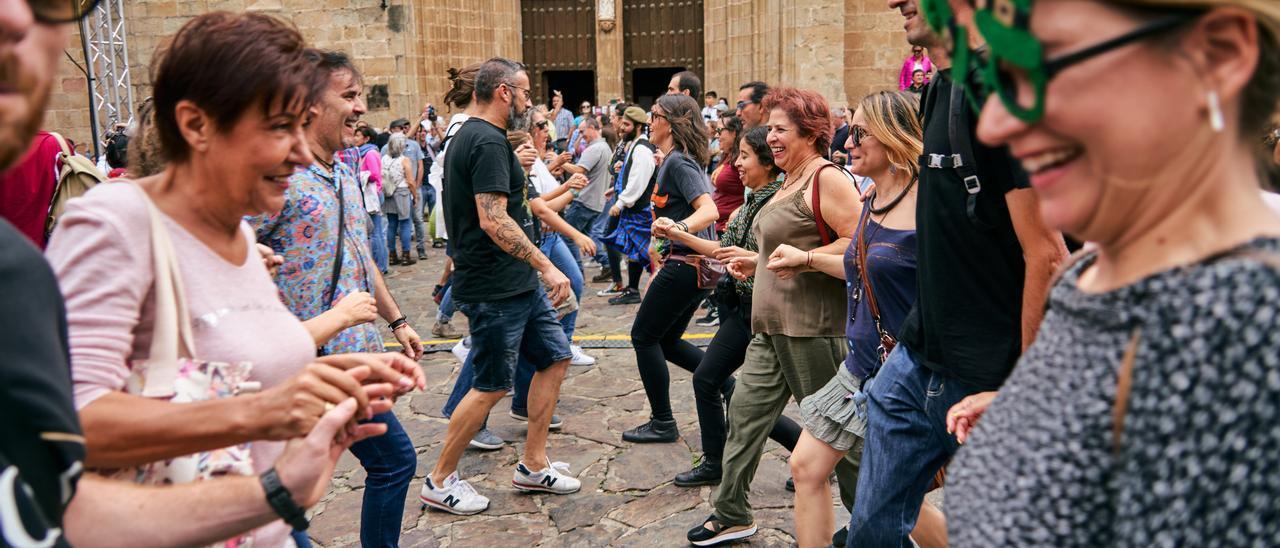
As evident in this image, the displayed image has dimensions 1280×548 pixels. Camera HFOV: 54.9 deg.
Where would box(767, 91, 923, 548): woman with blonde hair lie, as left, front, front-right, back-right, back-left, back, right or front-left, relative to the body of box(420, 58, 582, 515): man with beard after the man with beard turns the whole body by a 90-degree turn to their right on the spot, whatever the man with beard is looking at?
front-left

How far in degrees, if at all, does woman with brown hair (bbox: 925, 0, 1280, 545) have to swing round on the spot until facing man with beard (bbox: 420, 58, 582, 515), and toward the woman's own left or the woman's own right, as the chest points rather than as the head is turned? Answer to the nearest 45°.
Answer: approximately 45° to the woman's own right

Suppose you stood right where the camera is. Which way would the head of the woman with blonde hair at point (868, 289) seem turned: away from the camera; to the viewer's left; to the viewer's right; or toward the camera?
to the viewer's left

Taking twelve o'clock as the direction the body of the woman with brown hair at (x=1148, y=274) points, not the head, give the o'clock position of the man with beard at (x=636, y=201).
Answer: The man with beard is roughly at 2 o'clock from the woman with brown hair.

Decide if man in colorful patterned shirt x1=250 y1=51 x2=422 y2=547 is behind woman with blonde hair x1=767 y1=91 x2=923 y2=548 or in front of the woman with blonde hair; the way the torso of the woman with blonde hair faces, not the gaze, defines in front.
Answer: in front

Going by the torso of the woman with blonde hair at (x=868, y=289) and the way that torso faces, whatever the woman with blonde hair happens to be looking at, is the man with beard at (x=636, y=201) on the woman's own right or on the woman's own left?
on the woman's own right

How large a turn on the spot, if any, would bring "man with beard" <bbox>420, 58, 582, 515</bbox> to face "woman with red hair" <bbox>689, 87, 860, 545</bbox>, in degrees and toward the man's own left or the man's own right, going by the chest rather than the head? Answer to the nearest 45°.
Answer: approximately 45° to the man's own right

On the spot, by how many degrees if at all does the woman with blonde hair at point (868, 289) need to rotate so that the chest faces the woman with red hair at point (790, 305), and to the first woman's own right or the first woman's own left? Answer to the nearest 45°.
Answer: approximately 45° to the first woman's own right

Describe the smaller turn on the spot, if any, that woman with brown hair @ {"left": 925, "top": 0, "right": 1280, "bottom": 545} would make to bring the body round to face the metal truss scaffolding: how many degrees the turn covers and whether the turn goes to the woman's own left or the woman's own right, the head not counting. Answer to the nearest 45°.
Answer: approximately 45° to the woman's own right

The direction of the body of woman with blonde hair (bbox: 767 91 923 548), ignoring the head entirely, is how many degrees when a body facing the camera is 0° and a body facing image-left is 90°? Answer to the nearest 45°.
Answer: approximately 90°

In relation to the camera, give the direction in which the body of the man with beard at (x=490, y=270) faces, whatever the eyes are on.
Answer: to the viewer's right

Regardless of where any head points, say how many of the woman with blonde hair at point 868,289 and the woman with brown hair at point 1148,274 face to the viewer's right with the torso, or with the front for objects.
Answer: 0

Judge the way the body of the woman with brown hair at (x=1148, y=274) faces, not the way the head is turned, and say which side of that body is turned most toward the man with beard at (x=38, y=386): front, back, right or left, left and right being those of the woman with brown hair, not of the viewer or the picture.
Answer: front

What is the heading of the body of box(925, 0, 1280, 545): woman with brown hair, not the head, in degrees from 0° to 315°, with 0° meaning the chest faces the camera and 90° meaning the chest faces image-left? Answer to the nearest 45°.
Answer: approximately 90°

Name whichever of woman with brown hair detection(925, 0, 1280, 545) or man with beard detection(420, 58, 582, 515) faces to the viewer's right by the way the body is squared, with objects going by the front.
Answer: the man with beard
